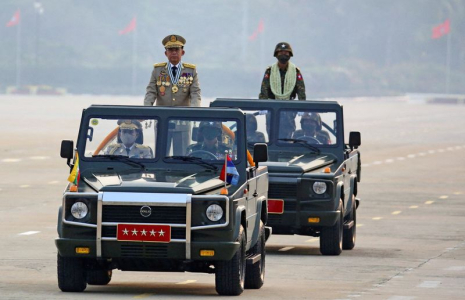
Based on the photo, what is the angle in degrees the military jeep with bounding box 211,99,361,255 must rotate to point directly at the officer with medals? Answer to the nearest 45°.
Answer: approximately 45° to its right

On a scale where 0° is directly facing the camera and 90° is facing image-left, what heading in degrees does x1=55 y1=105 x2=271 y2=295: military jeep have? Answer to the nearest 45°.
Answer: approximately 0°

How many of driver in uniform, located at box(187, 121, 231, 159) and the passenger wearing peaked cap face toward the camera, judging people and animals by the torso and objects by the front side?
2

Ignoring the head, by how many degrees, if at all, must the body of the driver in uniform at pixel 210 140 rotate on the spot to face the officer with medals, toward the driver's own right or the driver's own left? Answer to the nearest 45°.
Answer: approximately 180°

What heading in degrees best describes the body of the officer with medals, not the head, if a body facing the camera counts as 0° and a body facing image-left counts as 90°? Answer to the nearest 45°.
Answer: approximately 0°
